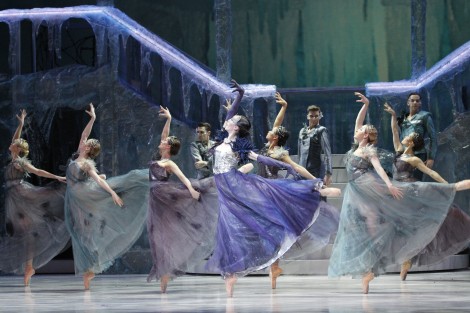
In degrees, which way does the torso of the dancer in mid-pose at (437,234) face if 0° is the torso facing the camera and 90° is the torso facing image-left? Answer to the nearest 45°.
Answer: approximately 90°

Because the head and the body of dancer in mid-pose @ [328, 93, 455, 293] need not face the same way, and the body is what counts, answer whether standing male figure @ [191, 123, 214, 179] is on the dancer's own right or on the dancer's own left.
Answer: on the dancer's own right

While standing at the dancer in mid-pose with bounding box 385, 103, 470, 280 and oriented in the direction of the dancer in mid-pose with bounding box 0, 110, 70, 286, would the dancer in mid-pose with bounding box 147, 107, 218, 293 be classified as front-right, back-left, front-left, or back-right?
front-left

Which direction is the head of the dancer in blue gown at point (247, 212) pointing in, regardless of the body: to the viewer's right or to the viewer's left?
to the viewer's left
